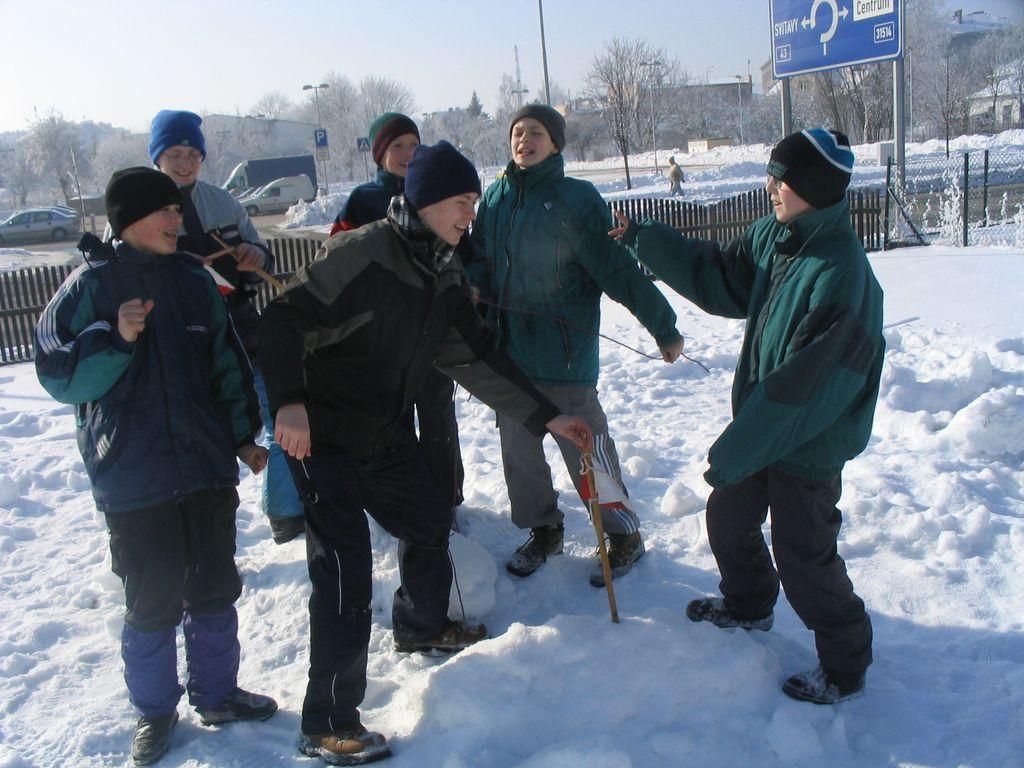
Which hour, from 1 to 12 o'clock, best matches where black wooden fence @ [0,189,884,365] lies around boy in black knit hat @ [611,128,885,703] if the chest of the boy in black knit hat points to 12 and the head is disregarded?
The black wooden fence is roughly at 2 o'clock from the boy in black knit hat.

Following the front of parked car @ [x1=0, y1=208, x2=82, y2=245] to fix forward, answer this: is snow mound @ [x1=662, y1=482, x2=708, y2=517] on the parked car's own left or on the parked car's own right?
on the parked car's own left

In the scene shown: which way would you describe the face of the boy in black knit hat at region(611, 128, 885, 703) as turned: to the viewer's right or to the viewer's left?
to the viewer's left

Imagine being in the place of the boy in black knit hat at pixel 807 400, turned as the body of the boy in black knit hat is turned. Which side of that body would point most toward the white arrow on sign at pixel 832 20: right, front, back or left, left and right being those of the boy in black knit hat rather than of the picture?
right

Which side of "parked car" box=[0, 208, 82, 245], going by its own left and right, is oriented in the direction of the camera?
left

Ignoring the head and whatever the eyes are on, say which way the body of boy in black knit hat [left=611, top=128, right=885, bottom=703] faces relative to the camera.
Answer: to the viewer's left

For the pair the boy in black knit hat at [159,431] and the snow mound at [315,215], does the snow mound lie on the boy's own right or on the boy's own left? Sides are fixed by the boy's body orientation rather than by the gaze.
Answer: on the boy's own left

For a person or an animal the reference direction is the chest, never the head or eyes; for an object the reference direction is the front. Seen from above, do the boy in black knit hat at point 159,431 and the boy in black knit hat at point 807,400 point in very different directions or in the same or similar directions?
very different directions

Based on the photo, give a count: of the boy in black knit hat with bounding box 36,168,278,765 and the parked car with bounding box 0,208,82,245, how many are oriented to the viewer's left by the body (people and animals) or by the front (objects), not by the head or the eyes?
1

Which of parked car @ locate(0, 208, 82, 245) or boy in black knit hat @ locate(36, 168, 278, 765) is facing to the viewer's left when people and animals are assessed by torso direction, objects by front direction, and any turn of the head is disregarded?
the parked car

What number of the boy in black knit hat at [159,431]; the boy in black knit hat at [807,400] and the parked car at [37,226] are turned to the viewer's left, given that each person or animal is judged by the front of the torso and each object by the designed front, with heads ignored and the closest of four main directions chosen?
2

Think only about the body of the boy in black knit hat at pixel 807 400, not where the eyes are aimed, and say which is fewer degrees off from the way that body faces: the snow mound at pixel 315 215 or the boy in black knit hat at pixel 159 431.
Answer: the boy in black knit hat

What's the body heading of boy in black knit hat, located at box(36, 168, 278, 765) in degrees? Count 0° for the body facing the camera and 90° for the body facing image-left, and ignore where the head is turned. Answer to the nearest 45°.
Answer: approximately 315°

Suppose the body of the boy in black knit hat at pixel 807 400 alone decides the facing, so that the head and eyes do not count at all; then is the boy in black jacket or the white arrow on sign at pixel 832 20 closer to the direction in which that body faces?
the boy in black jacket
